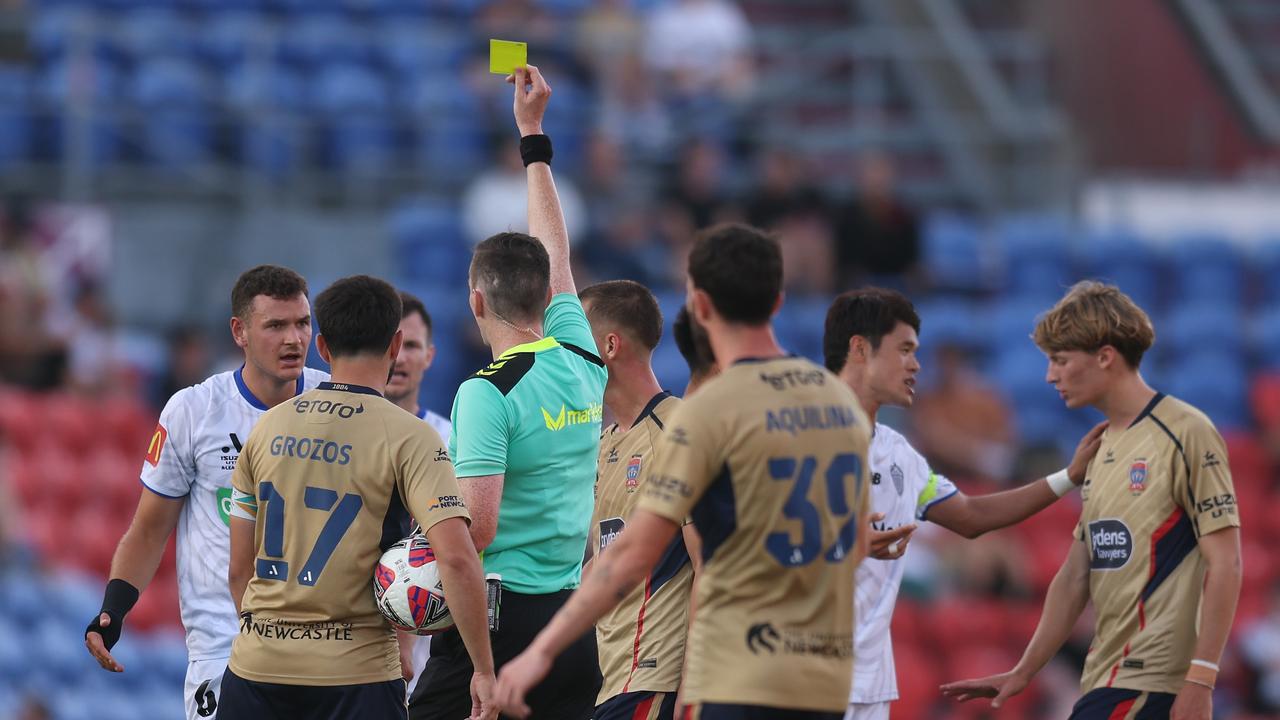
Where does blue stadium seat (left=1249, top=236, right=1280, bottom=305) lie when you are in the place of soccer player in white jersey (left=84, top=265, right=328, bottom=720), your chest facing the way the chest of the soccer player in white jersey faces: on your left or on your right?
on your left

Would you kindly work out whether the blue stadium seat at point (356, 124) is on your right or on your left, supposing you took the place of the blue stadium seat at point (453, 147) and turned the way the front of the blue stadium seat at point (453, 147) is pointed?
on your right

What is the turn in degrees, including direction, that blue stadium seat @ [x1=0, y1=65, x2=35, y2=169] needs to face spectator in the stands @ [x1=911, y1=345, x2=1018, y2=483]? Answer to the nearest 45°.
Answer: approximately 45° to its left

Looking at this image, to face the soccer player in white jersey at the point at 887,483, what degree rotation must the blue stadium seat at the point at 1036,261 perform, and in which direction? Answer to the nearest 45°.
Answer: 0° — it already faces them

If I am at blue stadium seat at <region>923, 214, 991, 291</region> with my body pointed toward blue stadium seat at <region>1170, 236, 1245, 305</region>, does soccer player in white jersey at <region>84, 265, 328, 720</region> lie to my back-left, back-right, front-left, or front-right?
back-right

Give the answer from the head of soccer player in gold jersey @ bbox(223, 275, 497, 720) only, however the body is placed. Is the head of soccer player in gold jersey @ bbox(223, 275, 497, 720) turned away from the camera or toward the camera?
away from the camera

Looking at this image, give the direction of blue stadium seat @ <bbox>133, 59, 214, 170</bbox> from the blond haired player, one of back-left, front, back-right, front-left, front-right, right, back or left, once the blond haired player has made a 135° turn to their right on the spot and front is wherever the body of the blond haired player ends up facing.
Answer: front-left

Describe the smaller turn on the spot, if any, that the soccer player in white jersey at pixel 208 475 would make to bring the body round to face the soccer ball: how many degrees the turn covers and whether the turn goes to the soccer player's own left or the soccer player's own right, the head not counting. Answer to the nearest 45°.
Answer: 0° — they already face it

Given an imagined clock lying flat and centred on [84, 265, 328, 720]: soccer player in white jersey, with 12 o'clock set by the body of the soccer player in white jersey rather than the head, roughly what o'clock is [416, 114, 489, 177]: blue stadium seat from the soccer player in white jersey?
The blue stadium seat is roughly at 8 o'clock from the soccer player in white jersey.

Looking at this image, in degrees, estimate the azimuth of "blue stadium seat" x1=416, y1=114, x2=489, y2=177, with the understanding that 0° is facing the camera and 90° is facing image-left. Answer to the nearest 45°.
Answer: approximately 0°

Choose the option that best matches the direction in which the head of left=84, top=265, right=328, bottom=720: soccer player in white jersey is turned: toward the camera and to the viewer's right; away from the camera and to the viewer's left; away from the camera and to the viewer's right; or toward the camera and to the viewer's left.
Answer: toward the camera and to the viewer's right

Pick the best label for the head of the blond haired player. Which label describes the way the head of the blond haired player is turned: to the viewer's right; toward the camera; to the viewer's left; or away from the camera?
to the viewer's left

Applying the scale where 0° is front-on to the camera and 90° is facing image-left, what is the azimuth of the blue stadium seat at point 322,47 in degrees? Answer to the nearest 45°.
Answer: approximately 0°
